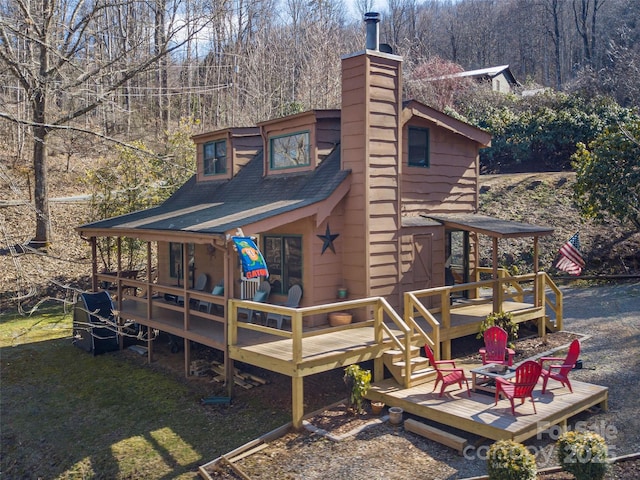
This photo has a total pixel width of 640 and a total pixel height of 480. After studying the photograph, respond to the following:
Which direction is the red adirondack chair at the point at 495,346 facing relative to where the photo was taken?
toward the camera

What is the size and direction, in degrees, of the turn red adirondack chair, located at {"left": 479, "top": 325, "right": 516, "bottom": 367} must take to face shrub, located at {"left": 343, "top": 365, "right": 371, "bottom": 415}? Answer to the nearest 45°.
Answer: approximately 45° to its right

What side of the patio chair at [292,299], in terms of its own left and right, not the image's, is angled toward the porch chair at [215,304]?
right

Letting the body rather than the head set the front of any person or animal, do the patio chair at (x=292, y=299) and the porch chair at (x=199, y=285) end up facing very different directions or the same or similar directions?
same or similar directions

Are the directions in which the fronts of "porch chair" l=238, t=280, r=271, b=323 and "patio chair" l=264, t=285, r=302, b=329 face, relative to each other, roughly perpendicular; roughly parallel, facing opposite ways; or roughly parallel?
roughly parallel

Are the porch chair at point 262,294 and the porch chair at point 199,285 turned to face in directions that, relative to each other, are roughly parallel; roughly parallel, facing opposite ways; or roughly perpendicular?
roughly parallel

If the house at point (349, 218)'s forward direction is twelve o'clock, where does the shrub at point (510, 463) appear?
The shrub is roughly at 10 o'clock from the house.

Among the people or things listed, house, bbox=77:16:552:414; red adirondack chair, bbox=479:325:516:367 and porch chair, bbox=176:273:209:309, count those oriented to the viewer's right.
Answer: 0

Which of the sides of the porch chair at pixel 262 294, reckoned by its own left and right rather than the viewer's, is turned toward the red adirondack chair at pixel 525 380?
left

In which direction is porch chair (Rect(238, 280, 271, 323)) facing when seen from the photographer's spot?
facing the viewer and to the left of the viewer

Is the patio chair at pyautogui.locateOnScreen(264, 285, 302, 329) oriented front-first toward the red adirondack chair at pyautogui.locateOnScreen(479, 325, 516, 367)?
no

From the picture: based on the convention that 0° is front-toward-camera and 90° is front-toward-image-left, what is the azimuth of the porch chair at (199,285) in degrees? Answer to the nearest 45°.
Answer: approximately 45°

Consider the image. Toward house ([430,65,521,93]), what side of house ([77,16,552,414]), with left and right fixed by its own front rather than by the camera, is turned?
back

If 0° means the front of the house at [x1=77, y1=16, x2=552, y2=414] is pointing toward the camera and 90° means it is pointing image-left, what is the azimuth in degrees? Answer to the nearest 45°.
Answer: approximately 45°

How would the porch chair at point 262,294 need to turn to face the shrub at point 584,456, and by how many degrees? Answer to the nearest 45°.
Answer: approximately 90° to its left

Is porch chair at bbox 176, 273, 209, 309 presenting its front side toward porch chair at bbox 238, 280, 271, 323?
no

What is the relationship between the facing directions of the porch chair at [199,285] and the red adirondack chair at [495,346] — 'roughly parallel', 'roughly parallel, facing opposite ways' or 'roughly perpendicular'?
roughly parallel

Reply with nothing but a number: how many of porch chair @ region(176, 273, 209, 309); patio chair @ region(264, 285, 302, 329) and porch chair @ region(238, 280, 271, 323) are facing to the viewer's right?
0

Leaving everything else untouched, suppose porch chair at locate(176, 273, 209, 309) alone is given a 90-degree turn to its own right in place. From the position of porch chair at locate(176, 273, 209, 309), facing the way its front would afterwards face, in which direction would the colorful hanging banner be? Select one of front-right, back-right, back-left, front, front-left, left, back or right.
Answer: back-left

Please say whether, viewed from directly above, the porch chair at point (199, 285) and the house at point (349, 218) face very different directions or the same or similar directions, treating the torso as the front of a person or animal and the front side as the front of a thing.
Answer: same or similar directions

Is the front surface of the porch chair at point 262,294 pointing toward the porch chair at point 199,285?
no
